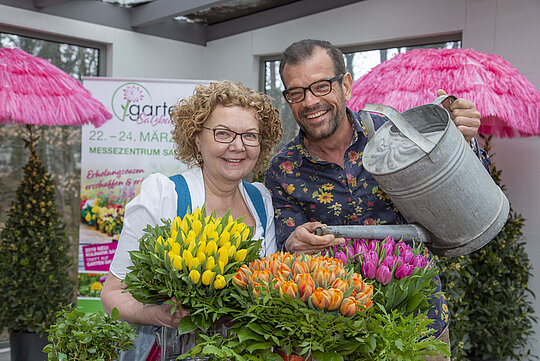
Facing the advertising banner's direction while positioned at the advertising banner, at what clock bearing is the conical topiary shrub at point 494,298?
The conical topiary shrub is roughly at 10 o'clock from the advertising banner.

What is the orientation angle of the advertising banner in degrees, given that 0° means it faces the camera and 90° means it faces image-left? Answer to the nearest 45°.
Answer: approximately 0°

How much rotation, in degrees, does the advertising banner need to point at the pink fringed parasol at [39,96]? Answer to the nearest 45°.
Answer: approximately 45° to its right

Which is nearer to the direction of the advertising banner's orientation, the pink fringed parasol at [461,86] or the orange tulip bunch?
the orange tulip bunch

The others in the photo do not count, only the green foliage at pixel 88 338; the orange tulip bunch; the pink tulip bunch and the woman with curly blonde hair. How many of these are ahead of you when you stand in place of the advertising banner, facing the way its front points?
4

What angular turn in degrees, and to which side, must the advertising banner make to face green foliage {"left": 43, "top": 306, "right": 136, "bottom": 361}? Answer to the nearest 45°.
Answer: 0° — it already faces it

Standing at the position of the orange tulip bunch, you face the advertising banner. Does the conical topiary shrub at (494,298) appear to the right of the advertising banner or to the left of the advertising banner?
right
